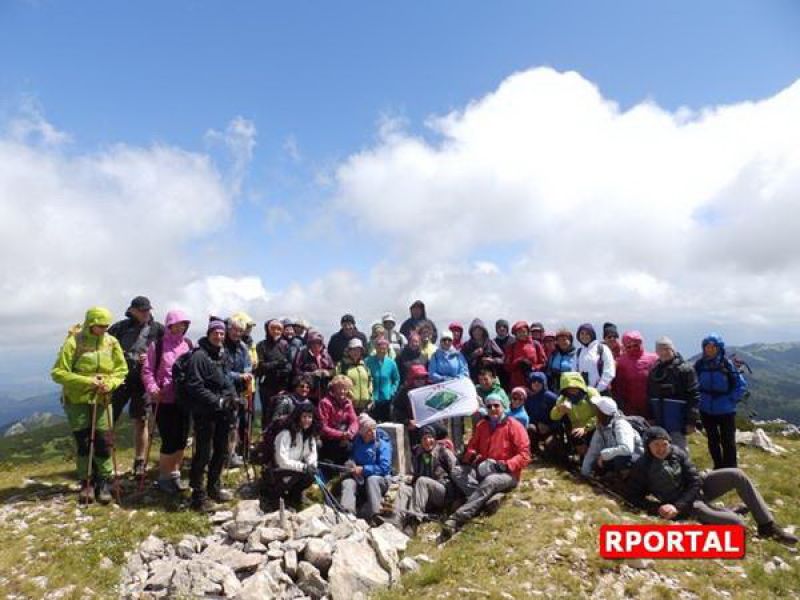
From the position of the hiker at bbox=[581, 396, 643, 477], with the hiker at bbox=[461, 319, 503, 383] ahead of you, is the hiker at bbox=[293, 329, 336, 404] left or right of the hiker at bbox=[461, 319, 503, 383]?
left

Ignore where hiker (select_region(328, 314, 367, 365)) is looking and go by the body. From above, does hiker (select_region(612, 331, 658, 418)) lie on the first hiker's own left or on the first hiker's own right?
on the first hiker's own left

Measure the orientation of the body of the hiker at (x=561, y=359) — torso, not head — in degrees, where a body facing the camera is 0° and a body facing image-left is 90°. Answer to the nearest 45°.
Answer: approximately 45°

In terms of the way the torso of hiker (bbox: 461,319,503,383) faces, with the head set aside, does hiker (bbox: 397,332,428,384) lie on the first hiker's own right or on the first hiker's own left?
on the first hiker's own right

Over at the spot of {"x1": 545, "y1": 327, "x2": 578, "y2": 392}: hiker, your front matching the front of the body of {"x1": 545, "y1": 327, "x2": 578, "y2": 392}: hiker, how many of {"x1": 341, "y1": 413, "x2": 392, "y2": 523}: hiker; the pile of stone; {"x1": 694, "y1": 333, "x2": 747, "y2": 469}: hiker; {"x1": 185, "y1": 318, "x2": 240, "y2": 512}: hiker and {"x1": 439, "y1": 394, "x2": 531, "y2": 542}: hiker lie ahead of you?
4

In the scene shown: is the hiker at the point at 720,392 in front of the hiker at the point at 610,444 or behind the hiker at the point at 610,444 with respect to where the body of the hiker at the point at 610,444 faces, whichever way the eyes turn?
behind

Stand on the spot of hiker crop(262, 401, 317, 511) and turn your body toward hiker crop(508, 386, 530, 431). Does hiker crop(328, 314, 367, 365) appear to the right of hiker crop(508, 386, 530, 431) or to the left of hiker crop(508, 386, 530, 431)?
left
